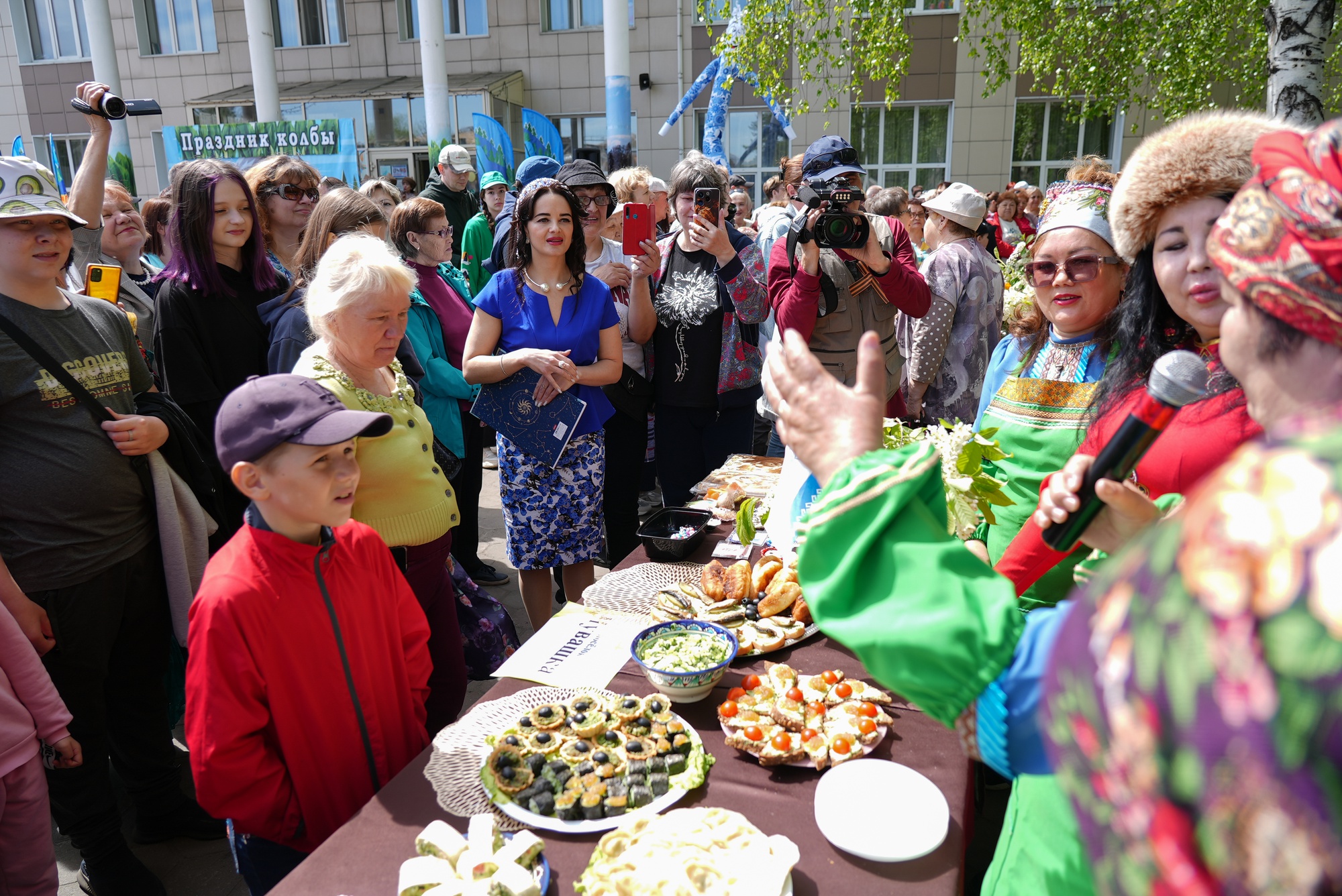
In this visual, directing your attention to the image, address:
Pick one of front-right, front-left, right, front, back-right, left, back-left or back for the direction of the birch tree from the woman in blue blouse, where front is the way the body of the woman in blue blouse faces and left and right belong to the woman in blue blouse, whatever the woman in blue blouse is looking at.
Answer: back-left

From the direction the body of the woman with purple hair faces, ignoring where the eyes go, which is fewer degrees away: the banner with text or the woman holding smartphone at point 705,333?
the woman holding smartphone

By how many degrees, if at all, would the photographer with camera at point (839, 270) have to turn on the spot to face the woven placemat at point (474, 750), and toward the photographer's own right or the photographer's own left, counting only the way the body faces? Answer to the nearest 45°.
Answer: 0° — they already face it

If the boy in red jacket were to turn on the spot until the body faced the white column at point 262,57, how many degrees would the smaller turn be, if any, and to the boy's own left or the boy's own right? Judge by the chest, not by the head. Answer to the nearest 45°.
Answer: approximately 135° to the boy's own left

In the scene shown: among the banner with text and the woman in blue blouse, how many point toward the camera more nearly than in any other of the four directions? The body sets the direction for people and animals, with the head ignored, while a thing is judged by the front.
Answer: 2

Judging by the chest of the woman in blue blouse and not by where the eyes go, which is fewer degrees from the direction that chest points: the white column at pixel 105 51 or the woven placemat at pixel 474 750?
the woven placemat

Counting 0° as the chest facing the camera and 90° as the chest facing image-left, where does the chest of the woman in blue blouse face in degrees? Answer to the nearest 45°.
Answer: approximately 0°

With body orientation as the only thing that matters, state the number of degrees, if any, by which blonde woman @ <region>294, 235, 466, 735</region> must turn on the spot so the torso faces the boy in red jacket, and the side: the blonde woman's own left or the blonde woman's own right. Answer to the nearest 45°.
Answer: approximately 45° to the blonde woman's own right

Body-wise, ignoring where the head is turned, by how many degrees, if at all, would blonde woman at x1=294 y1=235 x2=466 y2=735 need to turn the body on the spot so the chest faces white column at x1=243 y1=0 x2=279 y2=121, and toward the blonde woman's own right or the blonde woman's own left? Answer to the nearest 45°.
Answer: approximately 135° to the blonde woman's own left

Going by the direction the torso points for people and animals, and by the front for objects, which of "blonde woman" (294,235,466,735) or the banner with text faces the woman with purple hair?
the banner with text
